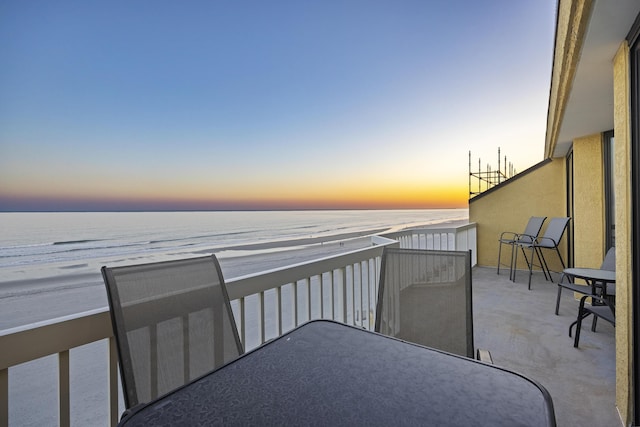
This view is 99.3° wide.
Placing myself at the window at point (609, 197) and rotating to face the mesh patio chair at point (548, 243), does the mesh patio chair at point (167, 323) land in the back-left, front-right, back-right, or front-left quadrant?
back-left

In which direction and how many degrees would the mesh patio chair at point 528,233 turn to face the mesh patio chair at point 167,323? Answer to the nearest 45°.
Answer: approximately 45° to its left

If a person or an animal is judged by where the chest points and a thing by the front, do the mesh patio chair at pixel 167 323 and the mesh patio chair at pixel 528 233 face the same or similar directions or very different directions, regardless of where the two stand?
very different directions

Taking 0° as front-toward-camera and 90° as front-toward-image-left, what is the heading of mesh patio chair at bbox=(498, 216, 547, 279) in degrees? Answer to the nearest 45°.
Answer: approximately 45°

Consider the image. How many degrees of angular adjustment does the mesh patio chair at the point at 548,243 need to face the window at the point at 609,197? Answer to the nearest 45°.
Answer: approximately 90° to its left

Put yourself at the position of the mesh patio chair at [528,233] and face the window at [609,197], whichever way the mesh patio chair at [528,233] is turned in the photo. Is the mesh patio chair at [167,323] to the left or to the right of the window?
right

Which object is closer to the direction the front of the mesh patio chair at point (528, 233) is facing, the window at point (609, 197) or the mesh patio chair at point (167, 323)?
the mesh patio chair

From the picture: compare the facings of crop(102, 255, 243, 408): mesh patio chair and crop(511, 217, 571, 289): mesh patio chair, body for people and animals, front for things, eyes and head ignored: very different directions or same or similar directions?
very different directions

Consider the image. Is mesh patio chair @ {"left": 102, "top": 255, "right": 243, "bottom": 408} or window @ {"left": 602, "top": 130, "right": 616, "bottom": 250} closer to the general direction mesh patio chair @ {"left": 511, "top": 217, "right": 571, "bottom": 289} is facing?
the mesh patio chair

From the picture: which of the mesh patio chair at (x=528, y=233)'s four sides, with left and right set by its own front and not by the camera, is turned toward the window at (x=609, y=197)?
left

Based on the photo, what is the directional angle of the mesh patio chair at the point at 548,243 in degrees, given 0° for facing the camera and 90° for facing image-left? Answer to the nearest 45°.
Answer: approximately 45°
